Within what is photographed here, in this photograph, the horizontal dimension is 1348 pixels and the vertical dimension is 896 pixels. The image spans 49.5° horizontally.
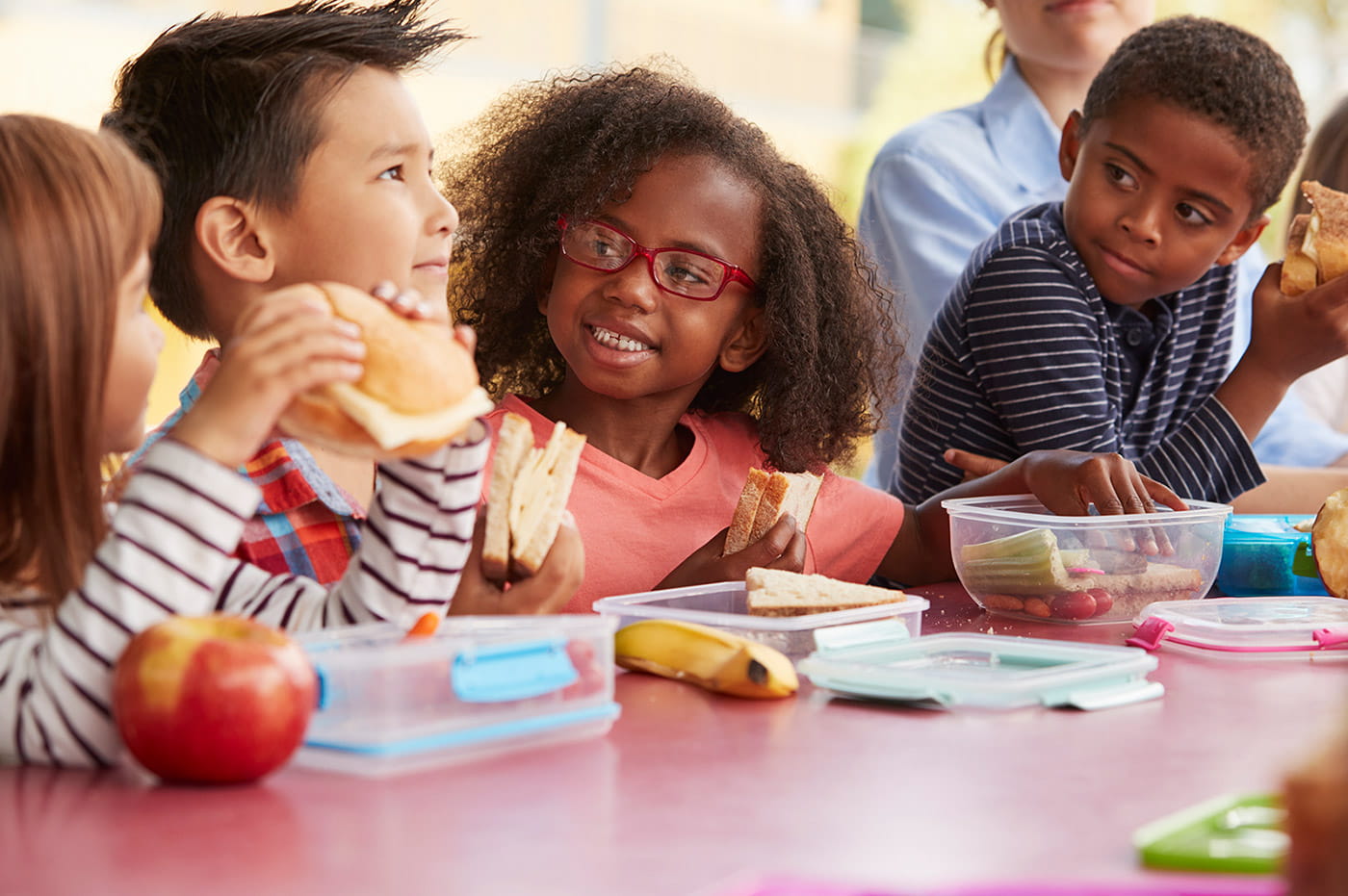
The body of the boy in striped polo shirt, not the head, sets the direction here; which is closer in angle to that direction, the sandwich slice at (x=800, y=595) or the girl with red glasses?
the sandwich slice

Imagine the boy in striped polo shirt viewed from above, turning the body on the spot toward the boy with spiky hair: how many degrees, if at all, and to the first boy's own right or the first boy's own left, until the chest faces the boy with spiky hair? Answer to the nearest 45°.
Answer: approximately 90° to the first boy's own right

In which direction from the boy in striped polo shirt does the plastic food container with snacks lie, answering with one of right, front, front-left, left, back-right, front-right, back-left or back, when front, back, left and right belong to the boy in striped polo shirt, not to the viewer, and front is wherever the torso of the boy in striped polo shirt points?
front-right

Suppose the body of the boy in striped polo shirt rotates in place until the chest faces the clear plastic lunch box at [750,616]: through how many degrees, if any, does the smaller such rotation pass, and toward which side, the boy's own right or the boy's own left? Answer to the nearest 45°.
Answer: approximately 45° to the boy's own right

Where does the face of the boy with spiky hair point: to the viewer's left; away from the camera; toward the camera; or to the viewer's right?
to the viewer's right

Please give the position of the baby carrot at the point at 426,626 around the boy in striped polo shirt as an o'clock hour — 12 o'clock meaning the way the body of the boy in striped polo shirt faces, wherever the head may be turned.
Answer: The baby carrot is roughly at 2 o'clock from the boy in striped polo shirt.

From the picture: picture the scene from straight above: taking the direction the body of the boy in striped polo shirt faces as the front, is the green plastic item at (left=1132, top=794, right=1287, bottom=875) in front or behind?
in front

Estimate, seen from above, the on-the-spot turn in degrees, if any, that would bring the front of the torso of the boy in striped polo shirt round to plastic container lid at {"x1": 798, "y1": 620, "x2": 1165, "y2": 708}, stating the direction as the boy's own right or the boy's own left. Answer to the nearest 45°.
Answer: approximately 45° to the boy's own right

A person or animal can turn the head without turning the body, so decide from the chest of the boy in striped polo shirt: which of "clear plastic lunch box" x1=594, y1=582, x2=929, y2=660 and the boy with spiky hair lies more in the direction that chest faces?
the clear plastic lunch box
